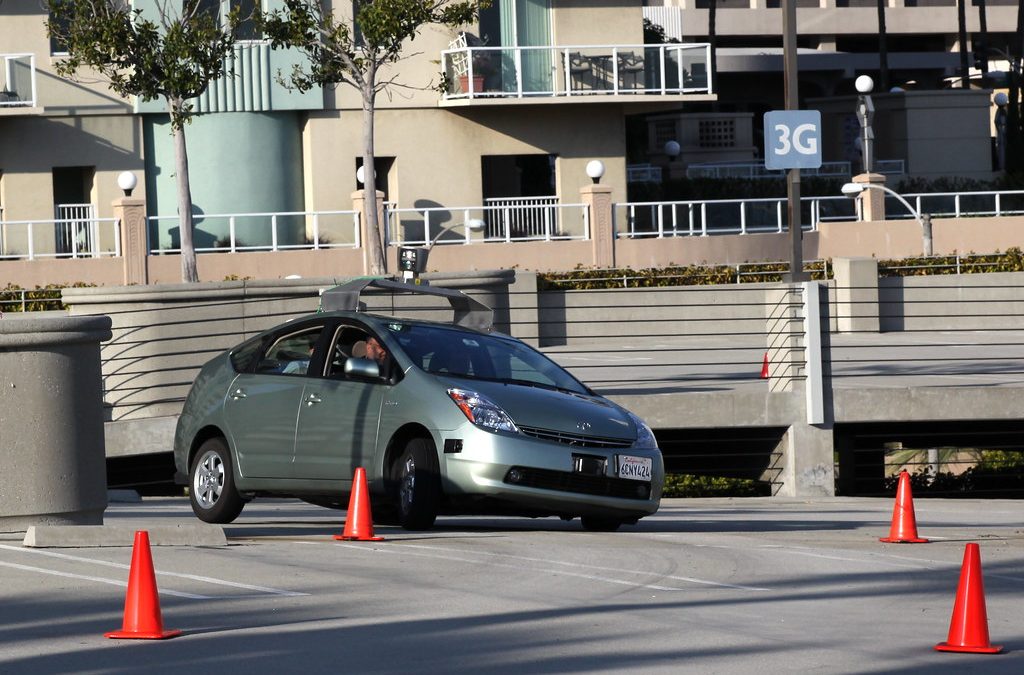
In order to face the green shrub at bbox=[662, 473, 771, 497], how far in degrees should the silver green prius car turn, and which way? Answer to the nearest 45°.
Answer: approximately 90° to its left

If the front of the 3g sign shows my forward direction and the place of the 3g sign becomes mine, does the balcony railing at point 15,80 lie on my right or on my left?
on my right

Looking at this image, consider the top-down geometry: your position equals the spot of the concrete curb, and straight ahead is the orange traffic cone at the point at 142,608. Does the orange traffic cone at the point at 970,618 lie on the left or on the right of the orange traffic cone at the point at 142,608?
left

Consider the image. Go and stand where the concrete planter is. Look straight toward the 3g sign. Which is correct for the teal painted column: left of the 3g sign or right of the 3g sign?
left

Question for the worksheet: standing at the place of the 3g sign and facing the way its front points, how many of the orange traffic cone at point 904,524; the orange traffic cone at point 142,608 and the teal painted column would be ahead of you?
2

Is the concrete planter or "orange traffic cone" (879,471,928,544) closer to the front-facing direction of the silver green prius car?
the orange traffic cone

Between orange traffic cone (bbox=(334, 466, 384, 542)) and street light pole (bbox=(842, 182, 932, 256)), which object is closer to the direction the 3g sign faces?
the orange traffic cone

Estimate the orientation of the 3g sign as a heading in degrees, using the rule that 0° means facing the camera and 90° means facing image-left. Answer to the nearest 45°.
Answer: approximately 0°
